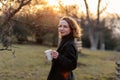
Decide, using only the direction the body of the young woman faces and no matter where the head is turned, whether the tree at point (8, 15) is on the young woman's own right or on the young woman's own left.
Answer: on the young woman's own right
